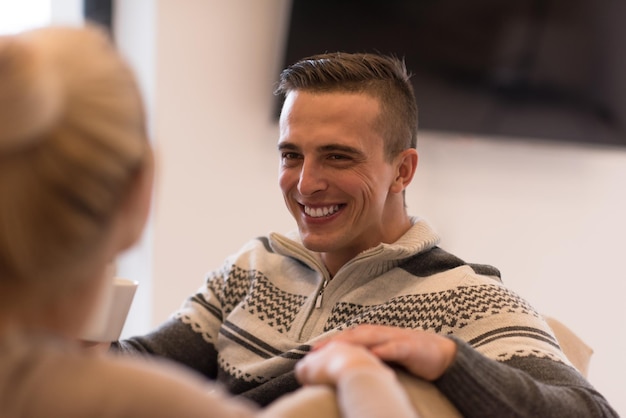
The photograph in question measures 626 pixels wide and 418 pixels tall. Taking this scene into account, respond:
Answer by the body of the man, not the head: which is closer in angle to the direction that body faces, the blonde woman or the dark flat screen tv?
the blonde woman

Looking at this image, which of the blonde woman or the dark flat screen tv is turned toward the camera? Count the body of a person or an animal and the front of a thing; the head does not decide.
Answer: the dark flat screen tv

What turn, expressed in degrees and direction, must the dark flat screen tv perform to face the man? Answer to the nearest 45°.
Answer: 0° — it already faces them

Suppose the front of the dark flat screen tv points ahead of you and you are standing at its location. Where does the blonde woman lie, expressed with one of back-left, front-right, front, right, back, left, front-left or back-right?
front

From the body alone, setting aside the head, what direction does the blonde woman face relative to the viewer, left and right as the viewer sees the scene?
facing away from the viewer and to the right of the viewer

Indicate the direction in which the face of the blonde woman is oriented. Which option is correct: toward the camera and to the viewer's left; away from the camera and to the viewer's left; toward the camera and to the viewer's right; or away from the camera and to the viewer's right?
away from the camera and to the viewer's right

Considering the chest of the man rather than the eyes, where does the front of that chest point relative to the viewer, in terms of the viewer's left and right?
facing the viewer and to the left of the viewer

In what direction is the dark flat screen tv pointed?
toward the camera

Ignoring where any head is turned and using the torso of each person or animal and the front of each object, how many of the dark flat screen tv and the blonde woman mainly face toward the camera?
1

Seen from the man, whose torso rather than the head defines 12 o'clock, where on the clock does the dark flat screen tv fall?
The dark flat screen tv is roughly at 5 o'clock from the man.

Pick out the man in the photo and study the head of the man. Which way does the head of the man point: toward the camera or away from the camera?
toward the camera

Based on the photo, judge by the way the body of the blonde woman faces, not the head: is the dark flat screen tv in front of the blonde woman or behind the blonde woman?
in front

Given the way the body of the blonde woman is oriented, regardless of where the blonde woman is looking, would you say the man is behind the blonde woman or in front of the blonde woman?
in front

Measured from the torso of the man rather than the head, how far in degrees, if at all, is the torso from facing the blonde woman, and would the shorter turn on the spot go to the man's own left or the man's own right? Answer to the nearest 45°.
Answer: approximately 45° to the man's own left
